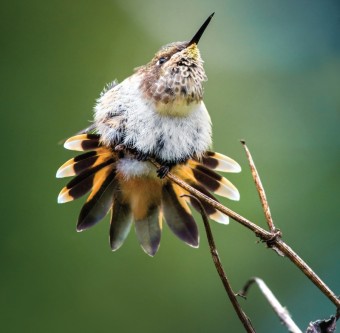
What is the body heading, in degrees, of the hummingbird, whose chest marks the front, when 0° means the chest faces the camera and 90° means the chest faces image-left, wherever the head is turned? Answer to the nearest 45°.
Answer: approximately 315°
